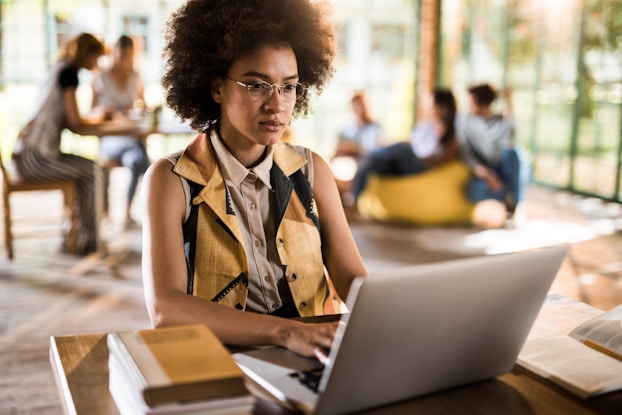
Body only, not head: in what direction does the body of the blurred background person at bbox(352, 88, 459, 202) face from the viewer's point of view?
to the viewer's left

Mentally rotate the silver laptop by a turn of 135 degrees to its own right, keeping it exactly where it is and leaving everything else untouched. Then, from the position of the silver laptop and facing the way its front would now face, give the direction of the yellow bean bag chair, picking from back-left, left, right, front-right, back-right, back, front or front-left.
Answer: left

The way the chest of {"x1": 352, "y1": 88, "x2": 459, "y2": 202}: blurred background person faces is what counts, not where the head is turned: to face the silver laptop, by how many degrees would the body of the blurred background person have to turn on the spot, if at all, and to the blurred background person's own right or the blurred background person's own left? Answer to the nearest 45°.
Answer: approximately 90° to the blurred background person's own left

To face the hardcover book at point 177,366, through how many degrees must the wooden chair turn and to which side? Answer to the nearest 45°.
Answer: approximately 90° to its right

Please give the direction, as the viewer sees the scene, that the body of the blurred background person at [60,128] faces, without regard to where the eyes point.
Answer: to the viewer's right

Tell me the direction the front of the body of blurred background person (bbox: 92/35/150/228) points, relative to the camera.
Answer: toward the camera

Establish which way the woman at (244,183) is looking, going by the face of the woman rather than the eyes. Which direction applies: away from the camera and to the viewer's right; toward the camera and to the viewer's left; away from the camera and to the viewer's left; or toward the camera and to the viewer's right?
toward the camera and to the viewer's right

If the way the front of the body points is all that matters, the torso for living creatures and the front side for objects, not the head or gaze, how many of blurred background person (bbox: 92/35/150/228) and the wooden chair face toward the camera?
1

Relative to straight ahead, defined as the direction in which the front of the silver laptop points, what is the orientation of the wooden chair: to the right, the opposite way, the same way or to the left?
to the right

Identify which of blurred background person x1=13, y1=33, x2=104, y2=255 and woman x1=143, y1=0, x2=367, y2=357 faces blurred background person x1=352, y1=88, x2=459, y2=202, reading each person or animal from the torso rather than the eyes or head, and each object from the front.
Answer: blurred background person x1=13, y1=33, x2=104, y2=255

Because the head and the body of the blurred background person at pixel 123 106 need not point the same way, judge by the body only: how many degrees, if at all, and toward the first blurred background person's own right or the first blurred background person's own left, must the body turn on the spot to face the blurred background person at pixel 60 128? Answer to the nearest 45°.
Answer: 0° — they already face them

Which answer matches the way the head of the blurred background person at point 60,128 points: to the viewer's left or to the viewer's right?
to the viewer's right

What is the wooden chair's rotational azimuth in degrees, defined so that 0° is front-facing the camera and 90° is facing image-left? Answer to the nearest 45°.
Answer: approximately 270°

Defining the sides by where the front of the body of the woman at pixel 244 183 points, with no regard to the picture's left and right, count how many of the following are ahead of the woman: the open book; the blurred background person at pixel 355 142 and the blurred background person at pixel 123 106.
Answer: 1

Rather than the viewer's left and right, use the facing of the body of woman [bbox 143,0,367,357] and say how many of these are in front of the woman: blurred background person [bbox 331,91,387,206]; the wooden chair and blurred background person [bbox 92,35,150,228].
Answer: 0

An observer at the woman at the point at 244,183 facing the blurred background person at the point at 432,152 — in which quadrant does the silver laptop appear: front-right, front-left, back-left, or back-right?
back-right

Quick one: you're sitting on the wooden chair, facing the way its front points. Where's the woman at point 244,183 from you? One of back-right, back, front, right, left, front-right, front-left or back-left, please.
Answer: right
